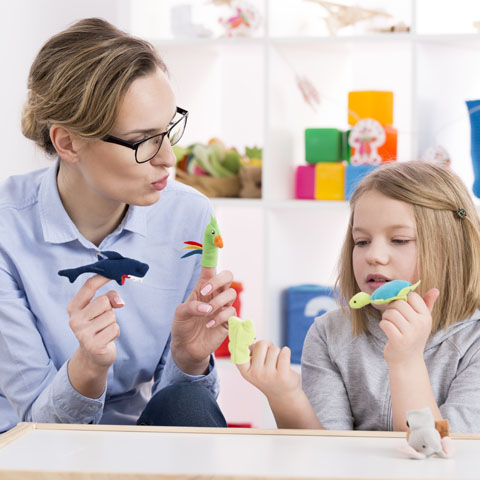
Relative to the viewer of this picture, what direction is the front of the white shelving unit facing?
facing the viewer

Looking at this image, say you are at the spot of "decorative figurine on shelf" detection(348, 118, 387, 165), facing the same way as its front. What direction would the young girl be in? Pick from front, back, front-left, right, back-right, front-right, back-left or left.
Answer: front

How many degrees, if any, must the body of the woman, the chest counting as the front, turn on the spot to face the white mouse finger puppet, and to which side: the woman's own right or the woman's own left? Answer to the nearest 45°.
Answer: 0° — they already face it

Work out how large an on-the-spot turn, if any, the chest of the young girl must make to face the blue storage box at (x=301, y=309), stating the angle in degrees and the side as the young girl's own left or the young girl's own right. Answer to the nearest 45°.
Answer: approximately 135° to the young girl's own right

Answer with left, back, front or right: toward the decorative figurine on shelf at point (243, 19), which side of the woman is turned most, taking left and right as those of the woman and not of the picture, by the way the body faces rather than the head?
left

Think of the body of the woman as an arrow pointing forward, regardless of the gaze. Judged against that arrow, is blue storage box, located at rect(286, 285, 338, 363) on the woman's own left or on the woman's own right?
on the woman's own left

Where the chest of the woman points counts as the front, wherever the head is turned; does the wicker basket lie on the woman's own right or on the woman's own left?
on the woman's own left

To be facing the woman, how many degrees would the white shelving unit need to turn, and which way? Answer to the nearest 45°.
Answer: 0° — it already faces them

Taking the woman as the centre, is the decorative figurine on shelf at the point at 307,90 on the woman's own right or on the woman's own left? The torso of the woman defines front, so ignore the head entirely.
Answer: on the woman's own left

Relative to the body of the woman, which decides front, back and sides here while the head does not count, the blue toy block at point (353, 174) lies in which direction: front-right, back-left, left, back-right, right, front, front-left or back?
left

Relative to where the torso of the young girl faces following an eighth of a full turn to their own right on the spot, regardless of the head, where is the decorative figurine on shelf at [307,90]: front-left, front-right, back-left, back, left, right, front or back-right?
right

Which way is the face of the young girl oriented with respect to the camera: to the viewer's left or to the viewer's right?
to the viewer's left

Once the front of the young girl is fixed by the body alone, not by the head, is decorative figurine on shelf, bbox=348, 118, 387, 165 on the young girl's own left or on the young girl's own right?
on the young girl's own right
